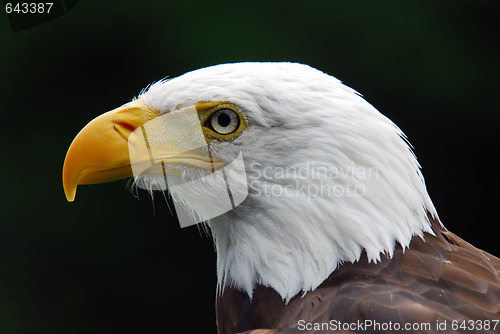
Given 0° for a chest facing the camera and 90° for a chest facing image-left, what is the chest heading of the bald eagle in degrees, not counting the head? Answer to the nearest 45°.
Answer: approximately 90°
